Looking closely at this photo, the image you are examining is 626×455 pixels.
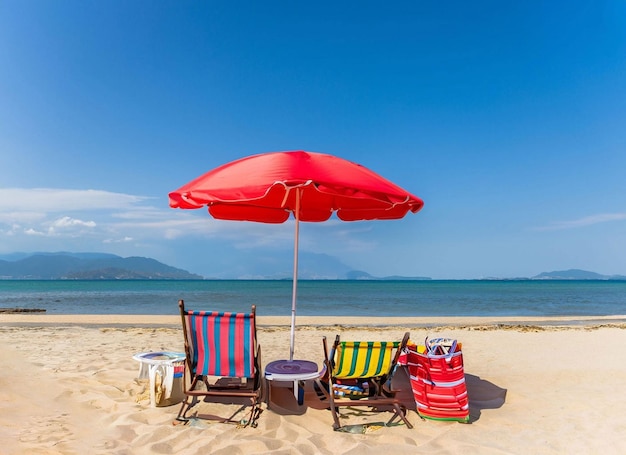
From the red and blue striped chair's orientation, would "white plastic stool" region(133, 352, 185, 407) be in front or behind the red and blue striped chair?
in front
